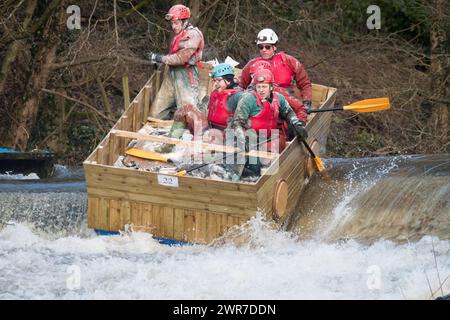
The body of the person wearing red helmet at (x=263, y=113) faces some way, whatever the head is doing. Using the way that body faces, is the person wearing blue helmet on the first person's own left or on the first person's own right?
on the first person's own right

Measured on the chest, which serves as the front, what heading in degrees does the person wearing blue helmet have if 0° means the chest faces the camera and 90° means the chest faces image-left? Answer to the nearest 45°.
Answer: approximately 45°

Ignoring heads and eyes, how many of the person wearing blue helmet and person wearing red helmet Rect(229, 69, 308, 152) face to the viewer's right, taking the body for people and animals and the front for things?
0

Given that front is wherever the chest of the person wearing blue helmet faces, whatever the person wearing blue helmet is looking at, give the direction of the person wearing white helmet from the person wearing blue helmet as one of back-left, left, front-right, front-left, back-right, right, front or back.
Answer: back

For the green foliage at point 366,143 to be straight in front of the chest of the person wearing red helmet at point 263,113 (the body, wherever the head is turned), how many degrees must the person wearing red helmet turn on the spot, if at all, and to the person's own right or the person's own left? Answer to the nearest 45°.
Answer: approximately 180°

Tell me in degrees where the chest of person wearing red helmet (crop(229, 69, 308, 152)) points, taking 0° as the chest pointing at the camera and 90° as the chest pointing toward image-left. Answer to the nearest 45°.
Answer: approximately 0°
